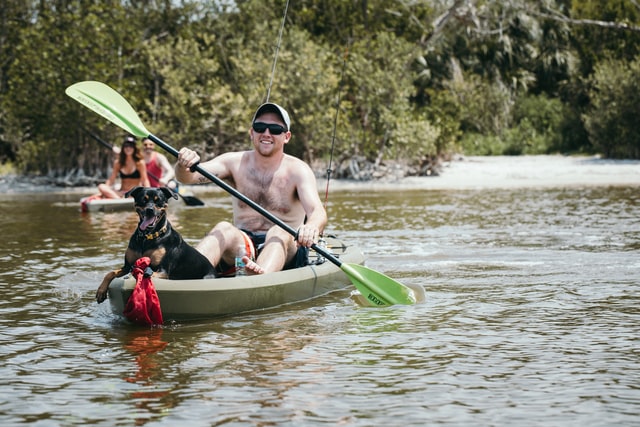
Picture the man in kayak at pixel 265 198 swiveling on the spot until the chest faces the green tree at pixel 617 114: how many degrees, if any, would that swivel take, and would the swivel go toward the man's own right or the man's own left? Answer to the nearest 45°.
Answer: approximately 180°

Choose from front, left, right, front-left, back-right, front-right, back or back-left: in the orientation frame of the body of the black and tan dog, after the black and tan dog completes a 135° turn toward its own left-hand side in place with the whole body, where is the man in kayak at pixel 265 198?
front-left

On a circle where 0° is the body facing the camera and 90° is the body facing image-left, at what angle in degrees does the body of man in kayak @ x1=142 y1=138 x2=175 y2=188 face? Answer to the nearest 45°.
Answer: approximately 45°

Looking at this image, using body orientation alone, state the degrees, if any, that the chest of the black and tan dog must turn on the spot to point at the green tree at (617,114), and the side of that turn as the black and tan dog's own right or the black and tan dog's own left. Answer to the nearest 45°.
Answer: approximately 180°

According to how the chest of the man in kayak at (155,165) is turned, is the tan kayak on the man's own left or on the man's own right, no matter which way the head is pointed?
on the man's own left

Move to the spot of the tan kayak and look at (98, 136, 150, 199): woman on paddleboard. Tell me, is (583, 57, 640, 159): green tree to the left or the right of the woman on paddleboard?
right

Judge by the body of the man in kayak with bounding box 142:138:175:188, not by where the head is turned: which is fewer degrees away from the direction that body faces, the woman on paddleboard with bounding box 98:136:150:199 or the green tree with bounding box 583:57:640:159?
the woman on paddleboard

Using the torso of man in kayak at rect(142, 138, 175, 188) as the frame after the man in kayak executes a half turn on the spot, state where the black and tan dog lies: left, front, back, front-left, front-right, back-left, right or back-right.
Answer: back-right
